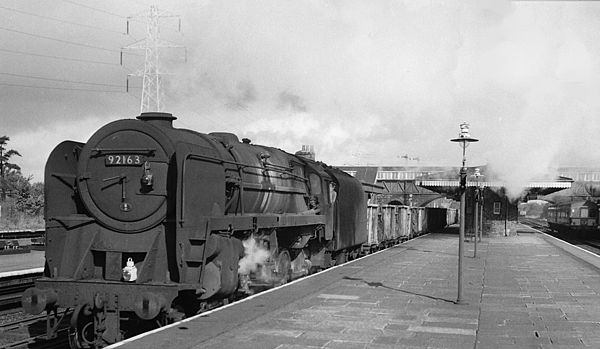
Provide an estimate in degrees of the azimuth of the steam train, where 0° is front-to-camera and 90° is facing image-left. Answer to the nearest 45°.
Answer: approximately 45°
